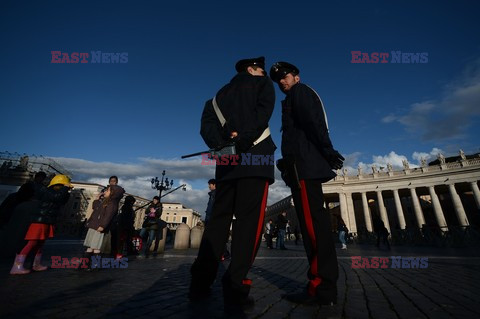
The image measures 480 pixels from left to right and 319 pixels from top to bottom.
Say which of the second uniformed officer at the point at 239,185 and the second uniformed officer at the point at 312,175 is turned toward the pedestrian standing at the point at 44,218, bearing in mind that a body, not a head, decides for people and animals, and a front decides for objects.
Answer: the second uniformed officer at the point at 312,175

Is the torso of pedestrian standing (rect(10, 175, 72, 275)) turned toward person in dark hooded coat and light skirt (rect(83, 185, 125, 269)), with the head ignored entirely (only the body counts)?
yes

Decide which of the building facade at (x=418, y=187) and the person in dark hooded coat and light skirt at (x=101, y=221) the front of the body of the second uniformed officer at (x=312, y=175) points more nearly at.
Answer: the person in dark hooded coat and light skirt

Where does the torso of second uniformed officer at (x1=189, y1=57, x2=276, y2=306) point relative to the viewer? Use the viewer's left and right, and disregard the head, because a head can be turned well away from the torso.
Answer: facing away from the viewer and to the right of the viewer

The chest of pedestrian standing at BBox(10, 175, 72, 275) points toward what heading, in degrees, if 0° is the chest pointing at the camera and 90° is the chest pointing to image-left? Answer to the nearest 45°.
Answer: approximately 270°

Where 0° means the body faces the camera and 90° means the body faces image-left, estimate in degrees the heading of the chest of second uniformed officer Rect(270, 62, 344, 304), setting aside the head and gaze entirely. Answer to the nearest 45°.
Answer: approximately 90°
